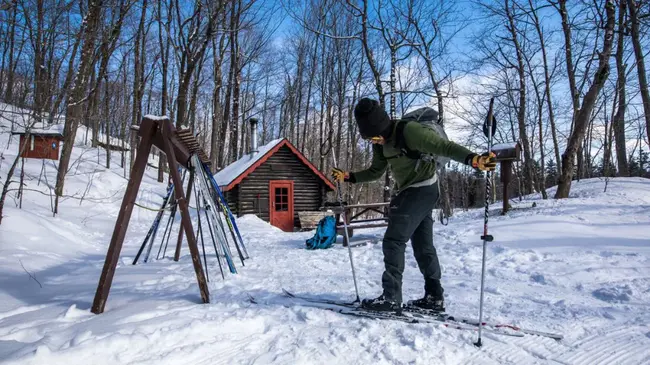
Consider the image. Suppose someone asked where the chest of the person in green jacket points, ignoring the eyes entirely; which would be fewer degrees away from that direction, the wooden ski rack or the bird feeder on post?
the wooden ski rack

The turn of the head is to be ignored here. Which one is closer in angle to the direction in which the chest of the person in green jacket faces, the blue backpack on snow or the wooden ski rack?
the wooden ski rack

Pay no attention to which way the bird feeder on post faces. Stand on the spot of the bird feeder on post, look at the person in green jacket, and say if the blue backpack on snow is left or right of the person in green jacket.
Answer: right

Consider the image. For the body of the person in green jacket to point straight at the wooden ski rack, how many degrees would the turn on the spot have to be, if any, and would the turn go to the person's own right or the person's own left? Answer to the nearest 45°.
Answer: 0° — they already face it

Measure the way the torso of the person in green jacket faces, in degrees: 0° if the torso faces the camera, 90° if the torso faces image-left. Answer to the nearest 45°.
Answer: approximately 90°

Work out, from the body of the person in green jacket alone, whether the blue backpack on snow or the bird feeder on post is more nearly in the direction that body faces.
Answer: the blue backpack on snow

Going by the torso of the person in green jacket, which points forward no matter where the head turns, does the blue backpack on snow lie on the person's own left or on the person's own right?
on the person's own right
